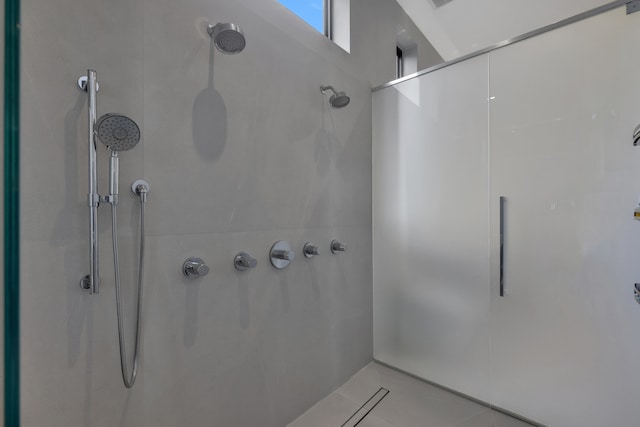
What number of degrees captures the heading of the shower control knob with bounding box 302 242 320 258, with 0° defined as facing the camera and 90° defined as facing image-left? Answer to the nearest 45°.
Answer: approximately 315°

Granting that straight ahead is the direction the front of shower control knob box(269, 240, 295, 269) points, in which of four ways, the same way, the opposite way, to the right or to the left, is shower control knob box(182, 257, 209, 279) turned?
the same way

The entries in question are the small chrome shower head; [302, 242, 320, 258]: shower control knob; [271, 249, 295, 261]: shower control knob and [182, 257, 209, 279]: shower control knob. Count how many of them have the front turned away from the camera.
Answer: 0

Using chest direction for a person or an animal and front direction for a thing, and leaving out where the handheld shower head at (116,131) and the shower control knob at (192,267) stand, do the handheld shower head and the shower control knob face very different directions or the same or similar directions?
same or similar directions

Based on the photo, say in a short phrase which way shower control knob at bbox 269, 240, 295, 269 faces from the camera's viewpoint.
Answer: facing the viewer and to the right of the viewer

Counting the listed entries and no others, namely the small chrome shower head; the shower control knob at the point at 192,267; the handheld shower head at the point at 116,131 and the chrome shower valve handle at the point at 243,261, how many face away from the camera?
0

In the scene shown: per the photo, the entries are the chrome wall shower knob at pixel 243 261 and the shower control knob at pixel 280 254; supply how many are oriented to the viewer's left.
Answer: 0

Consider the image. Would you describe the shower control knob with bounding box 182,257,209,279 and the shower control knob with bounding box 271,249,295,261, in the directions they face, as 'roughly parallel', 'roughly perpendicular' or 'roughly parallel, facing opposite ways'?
roughly parallel

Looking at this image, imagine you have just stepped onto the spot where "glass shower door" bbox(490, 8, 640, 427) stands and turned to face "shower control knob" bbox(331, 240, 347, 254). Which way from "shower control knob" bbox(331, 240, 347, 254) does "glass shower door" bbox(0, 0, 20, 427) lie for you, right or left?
left

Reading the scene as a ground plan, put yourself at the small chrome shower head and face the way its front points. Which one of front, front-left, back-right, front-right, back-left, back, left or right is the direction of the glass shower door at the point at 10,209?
right

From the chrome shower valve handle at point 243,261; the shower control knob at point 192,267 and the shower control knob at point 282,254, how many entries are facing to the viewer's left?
0

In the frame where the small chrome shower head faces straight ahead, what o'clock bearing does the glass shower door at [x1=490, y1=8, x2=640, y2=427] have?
The glass shower door is roughly at 11 o'clock from the small chrome shower head.

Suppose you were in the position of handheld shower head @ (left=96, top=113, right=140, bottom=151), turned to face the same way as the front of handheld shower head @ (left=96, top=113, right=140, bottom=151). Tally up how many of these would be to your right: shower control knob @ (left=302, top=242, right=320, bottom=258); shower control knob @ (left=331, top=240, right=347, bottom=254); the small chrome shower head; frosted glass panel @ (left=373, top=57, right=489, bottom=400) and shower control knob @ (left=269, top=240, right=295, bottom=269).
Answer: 0

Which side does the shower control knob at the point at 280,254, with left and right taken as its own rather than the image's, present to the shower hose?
right

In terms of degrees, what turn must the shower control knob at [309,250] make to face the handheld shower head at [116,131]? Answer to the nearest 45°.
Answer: approximately 90° to its right

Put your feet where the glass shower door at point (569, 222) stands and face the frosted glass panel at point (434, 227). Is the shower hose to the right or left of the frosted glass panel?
left
